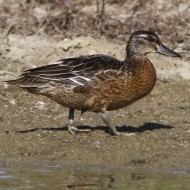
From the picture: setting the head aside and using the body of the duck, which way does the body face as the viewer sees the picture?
to the viewer's right
